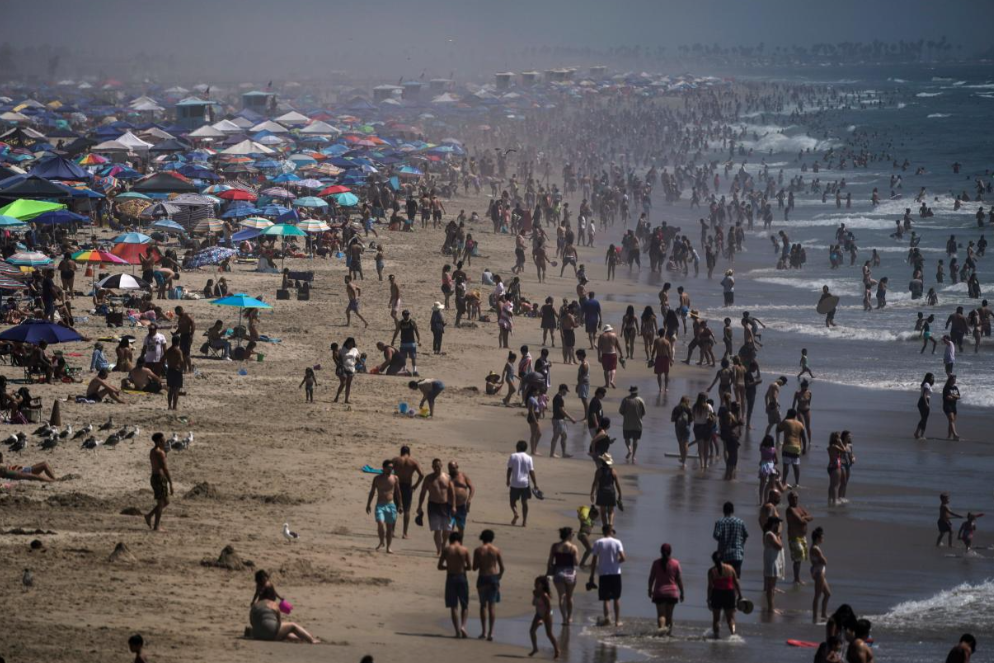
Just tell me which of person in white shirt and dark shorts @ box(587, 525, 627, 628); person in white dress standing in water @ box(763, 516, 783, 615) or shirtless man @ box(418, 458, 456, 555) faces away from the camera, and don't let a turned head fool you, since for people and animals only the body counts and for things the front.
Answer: person in white shirt and dark shorts @ box(587, 525, 627, 628)

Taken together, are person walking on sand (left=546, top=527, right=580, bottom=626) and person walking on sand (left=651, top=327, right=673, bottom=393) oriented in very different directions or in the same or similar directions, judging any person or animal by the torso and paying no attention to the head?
same or similar directions

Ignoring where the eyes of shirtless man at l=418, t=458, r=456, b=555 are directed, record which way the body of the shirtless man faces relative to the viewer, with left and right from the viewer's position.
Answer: facing the viewer

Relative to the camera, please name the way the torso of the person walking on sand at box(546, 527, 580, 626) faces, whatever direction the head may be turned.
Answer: away from the camera

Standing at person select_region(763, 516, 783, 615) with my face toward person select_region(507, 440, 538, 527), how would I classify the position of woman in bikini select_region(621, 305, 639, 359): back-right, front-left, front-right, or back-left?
front-right

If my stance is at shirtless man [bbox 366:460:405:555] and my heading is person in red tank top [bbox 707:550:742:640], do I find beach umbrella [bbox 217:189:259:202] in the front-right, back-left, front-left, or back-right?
back-left

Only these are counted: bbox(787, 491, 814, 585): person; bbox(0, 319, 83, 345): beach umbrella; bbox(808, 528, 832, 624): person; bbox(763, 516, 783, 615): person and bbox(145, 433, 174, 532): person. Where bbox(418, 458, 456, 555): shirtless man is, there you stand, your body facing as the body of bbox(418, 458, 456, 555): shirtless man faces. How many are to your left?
3

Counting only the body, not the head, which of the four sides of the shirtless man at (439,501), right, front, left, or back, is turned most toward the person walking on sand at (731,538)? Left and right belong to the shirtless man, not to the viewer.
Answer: left
